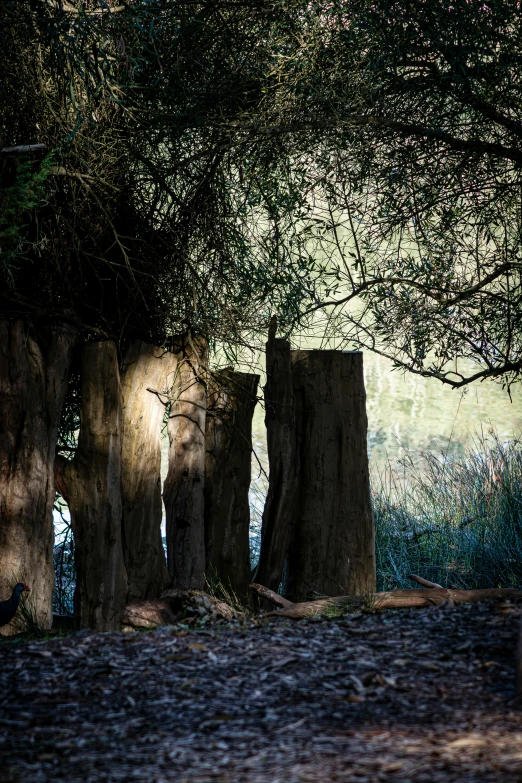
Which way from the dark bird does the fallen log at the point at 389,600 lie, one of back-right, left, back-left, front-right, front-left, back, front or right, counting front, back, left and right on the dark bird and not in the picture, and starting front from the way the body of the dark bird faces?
front

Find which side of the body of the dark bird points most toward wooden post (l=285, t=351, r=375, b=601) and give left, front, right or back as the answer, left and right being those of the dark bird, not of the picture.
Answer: front

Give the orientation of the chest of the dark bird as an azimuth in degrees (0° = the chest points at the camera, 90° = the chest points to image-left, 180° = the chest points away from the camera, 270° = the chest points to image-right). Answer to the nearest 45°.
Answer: approximately 270°
